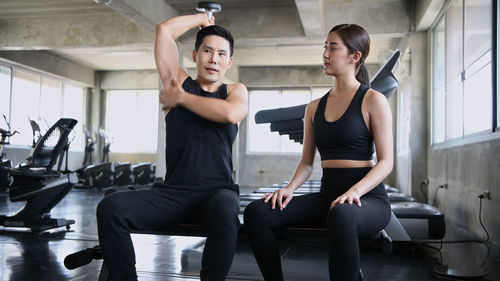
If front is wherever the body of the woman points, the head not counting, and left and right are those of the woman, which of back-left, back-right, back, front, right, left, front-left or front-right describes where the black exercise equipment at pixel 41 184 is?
right

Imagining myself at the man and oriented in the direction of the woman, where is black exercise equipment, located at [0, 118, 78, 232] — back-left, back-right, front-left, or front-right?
back-left

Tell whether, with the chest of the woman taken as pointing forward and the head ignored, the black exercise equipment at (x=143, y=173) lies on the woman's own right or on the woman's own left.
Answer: on the woman's own right

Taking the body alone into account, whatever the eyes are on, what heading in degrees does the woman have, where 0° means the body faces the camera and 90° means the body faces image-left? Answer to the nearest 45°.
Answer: approximately 45°
